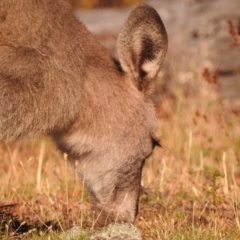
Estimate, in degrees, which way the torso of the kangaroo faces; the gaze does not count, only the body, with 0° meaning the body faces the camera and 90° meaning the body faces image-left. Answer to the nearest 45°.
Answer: approximately 270°
